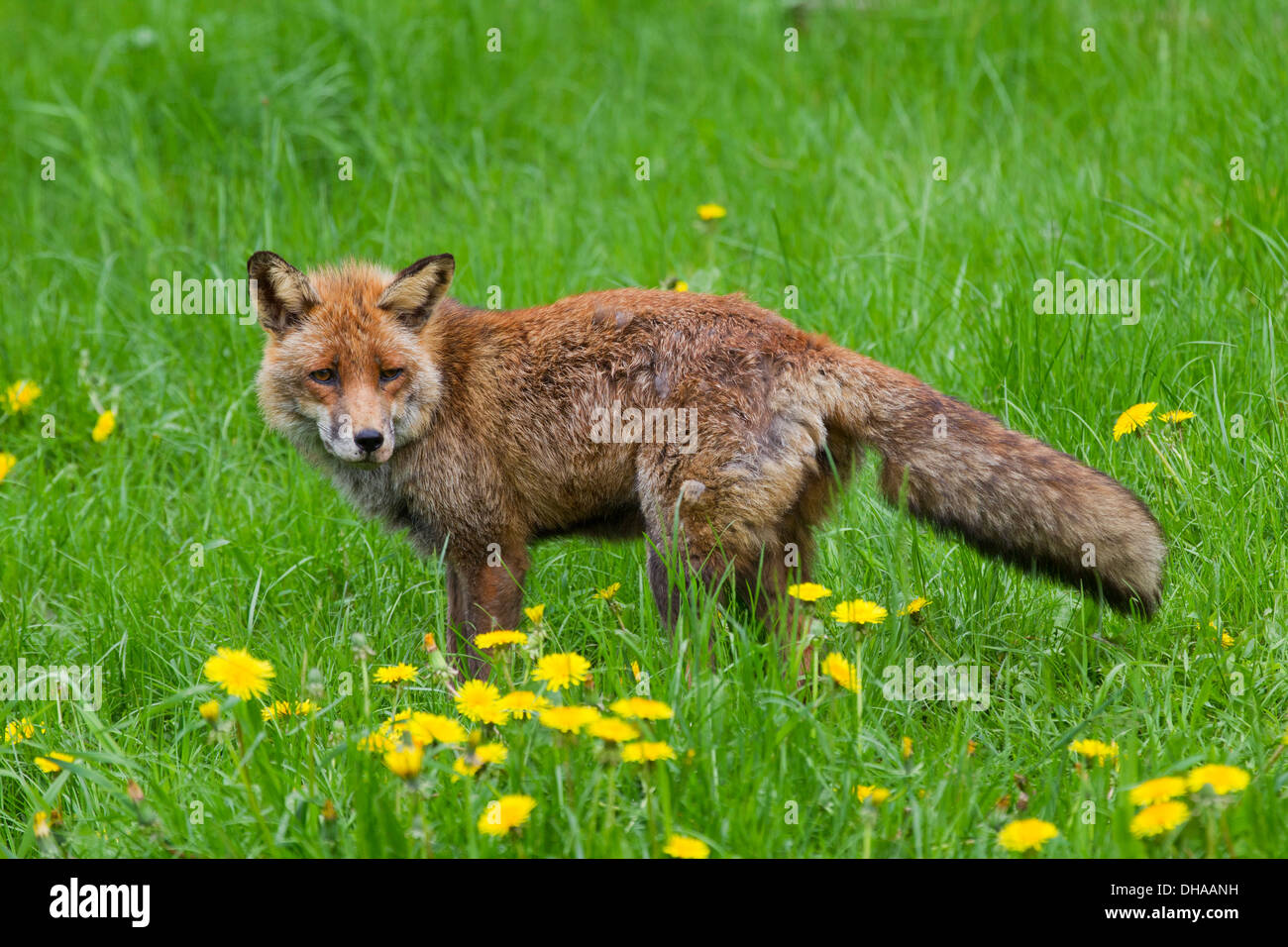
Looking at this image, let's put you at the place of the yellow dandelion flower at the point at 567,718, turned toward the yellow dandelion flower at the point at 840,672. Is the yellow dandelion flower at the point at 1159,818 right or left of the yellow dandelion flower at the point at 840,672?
right

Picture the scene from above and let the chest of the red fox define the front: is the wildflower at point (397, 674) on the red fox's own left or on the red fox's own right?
on the red fox's own left

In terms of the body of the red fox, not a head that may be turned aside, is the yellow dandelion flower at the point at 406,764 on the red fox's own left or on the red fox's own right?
on the red fox's own left

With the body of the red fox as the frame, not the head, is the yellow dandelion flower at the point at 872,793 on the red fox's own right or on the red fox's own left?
on the red fox's own left

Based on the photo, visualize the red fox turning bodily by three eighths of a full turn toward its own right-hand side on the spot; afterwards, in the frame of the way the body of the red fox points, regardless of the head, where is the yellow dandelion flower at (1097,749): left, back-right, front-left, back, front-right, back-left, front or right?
right

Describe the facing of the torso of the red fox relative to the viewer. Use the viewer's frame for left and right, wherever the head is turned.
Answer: facing to the left of the viewer

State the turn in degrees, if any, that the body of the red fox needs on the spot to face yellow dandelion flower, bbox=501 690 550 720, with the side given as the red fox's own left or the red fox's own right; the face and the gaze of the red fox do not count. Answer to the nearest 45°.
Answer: approximately 90° to the red fox's own left

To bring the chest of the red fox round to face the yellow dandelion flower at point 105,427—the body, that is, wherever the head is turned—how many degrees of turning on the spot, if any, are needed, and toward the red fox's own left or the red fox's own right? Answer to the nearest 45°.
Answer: approximately 45° to the red fox's own right

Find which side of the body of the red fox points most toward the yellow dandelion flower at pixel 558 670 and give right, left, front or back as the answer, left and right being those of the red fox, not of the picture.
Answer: left

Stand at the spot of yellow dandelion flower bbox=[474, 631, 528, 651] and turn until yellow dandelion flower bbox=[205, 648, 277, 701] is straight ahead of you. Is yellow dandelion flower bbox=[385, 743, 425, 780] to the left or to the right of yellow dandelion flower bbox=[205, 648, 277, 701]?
left
